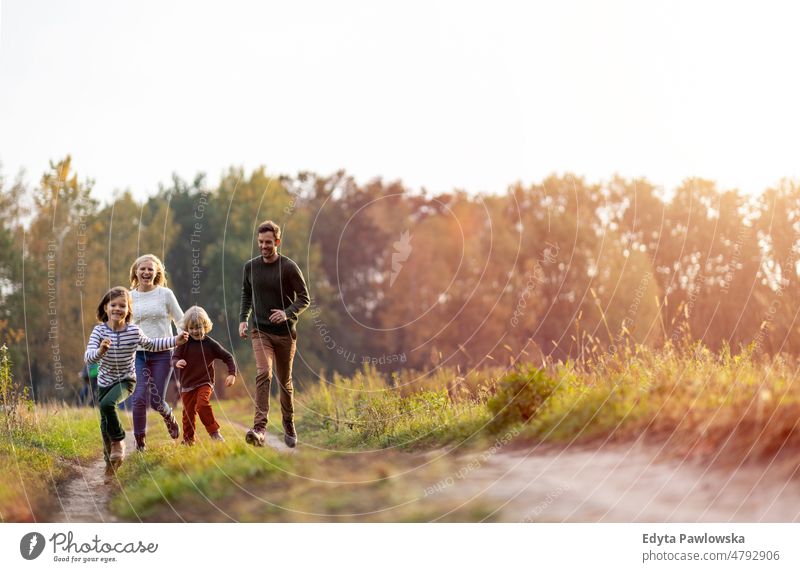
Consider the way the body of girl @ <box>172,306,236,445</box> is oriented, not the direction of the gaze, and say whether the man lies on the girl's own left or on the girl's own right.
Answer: on the girl's own left

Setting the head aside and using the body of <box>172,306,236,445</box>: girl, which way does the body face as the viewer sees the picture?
toward the camera

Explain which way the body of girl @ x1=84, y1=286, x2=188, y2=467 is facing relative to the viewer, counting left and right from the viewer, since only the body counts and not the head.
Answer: facing the viewer

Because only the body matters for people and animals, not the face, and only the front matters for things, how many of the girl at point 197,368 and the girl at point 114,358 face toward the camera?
2

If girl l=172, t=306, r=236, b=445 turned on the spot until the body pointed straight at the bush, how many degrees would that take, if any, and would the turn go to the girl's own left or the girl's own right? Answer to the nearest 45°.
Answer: approximately 90° to the girl's own left

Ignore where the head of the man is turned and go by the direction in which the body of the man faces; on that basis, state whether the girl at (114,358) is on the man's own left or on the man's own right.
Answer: on the man's own right

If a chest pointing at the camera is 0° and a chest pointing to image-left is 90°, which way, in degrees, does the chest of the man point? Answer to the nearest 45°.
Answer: approximately 0°

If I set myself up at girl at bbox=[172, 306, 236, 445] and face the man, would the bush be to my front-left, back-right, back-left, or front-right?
front-left
